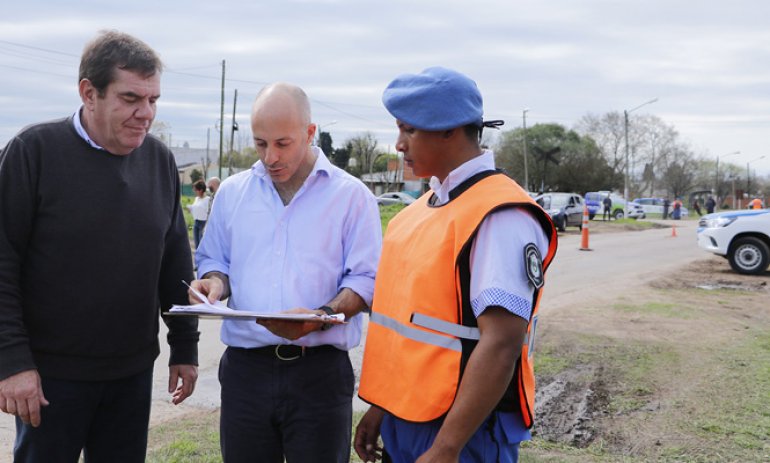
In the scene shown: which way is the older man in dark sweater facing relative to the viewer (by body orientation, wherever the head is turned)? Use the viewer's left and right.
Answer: facing the viewer and to the right of the viewer

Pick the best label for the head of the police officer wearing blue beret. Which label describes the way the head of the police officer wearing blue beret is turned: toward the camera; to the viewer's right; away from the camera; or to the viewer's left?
to the viewer's left

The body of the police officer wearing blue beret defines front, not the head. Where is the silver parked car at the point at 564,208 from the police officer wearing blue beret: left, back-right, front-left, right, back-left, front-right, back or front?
back-right

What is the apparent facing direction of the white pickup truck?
to the viewer's left

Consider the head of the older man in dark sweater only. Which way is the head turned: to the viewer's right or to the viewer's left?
to the viewer's right

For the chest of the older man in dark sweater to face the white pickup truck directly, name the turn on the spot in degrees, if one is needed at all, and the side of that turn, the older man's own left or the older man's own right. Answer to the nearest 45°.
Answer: approximately 90° to the older man's own left

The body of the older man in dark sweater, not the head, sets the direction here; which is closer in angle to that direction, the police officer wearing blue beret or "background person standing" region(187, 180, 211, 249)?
the police officer wearing blue beret

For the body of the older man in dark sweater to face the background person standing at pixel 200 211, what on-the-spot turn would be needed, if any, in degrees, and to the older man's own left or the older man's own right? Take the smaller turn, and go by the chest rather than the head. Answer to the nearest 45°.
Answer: approximately 135° to the older man's own left

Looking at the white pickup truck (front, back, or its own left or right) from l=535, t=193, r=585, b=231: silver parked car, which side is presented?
right

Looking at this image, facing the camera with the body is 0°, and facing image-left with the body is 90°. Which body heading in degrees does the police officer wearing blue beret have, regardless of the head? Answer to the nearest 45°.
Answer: approximately 45°

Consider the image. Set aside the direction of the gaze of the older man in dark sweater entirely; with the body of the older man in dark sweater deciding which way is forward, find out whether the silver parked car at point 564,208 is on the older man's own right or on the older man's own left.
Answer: on the older man's own left

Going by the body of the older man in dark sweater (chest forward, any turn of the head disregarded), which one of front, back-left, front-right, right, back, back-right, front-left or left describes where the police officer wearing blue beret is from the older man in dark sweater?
front

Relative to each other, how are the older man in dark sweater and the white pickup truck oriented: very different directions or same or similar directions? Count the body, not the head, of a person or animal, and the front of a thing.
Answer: very different directions
